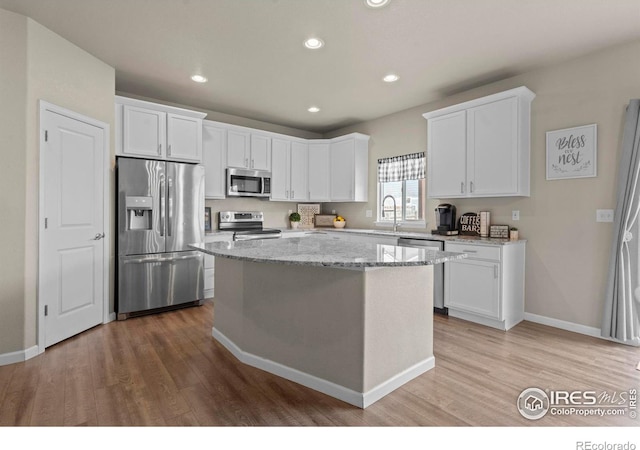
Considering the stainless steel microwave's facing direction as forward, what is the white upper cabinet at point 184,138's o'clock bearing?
The white upper cabinet is roughly at 3 o'clock from the stainless steel microwave.

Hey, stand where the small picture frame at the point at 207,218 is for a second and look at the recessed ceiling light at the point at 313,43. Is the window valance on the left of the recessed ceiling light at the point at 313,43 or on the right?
left

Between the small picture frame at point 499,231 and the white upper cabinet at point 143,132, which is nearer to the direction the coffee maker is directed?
the white upper cabinet

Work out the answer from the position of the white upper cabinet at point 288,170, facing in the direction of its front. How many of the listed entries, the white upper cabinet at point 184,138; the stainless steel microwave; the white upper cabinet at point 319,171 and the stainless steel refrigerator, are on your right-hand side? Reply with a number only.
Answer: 3

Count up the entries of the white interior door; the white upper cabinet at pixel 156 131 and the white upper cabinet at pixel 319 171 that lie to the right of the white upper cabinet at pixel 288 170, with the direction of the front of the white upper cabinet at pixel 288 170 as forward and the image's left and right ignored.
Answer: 2
